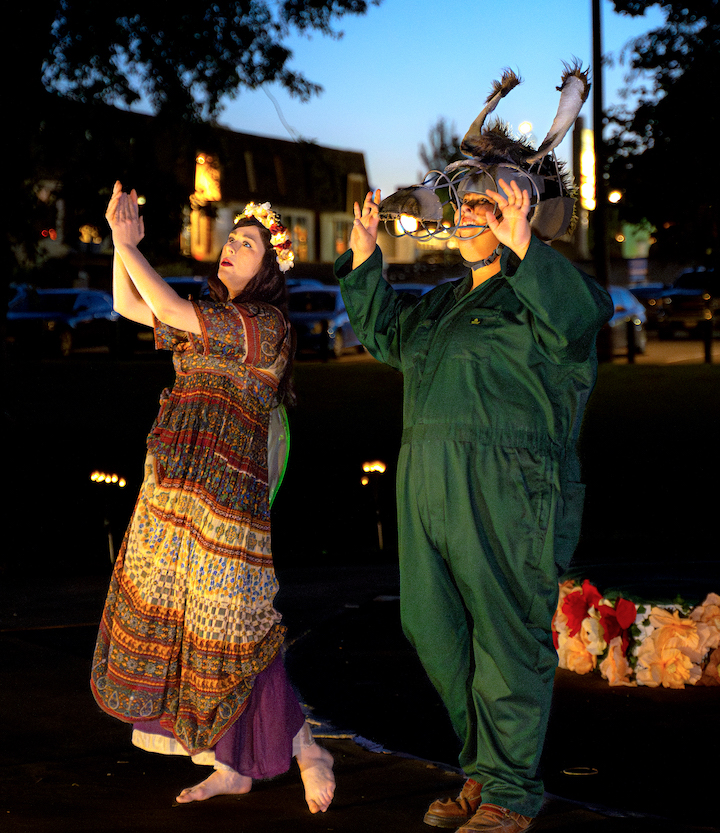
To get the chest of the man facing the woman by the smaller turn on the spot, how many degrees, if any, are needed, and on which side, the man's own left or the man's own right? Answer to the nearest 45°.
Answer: approximately 45° to the man's own right

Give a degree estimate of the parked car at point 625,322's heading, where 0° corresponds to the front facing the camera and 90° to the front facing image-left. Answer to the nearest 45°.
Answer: approximately 315°

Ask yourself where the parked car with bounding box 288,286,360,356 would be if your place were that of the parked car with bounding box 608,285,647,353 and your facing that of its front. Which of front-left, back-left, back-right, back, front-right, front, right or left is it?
back-right

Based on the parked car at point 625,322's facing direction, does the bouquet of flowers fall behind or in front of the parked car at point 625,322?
in front

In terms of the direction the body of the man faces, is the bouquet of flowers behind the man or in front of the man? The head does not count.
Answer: behind

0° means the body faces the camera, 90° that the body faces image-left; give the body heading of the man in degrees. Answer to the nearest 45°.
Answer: approximately 45°
